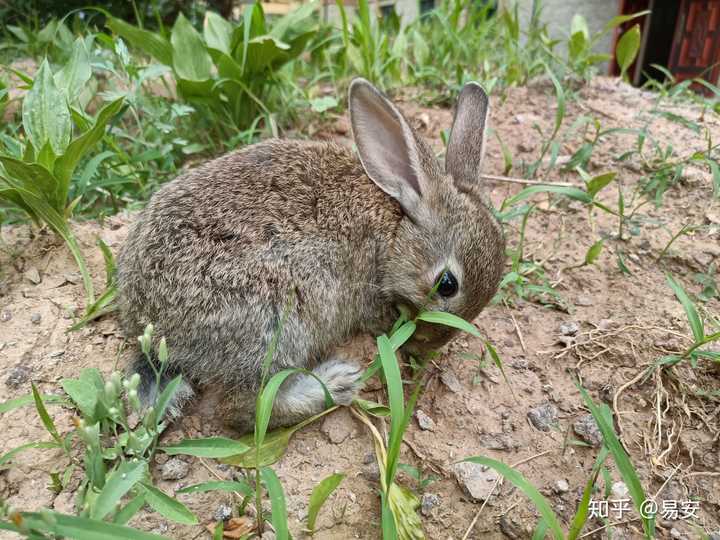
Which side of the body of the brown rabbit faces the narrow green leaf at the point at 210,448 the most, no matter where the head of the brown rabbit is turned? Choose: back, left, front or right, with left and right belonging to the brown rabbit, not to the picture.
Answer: right

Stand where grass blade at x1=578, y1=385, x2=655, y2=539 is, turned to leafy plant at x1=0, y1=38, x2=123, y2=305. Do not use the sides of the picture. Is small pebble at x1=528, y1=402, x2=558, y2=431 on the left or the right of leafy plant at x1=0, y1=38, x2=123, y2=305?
right

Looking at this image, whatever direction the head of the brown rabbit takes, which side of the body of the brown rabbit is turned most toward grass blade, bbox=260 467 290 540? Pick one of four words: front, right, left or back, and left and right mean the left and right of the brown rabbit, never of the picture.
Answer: right

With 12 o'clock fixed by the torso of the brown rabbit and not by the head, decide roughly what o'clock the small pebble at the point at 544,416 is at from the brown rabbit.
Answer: The small pebble is roughly at 1 o'clock from the brown rabbit.

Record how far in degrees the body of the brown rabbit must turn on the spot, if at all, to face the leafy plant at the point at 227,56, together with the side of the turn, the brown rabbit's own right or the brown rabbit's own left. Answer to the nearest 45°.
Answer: approximately 90° to the brown rabbit's own left

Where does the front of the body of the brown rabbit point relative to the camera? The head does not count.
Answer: to the viewer's right

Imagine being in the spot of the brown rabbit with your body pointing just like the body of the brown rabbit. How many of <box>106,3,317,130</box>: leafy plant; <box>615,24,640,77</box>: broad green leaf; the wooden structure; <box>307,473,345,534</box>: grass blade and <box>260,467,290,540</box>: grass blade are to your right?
2

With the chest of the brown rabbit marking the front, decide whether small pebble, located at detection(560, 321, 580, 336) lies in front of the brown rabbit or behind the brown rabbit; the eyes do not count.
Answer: in front

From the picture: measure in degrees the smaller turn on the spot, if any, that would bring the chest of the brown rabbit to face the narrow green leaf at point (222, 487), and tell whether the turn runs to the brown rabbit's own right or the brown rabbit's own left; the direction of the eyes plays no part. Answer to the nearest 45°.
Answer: approximately 90° to the brown rabbit's own right

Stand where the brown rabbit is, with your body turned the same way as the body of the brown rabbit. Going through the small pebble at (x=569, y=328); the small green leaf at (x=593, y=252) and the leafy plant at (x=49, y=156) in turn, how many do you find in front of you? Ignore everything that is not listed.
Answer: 2

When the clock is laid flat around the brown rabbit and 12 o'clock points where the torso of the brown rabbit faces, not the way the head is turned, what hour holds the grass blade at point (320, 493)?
The grass blade is roughly at 3 o'clock from the brown rabbit.

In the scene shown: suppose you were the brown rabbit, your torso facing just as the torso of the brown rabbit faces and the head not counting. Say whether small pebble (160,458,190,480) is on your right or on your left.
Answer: on your right

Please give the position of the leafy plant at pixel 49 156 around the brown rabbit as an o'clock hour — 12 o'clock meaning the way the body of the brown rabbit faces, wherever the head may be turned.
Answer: The leafy plant is roughly at 7 o'clock from the brown rabbit.

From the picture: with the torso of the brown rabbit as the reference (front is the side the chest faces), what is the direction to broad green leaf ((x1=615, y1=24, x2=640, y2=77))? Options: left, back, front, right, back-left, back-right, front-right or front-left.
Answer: front-left
